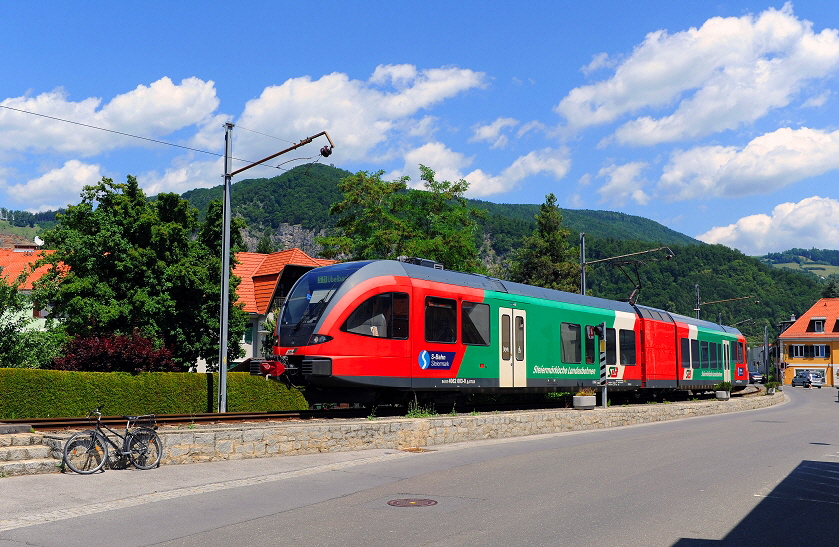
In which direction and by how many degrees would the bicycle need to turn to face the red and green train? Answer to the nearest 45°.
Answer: approximately 135° to its right

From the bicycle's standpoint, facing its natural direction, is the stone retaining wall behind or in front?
behind

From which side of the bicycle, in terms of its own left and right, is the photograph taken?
left

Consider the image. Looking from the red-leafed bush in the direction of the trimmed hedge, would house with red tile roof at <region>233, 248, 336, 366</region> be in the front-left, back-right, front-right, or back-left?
back-left

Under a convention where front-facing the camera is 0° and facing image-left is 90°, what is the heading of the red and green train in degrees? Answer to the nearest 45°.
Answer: approximately 45°
